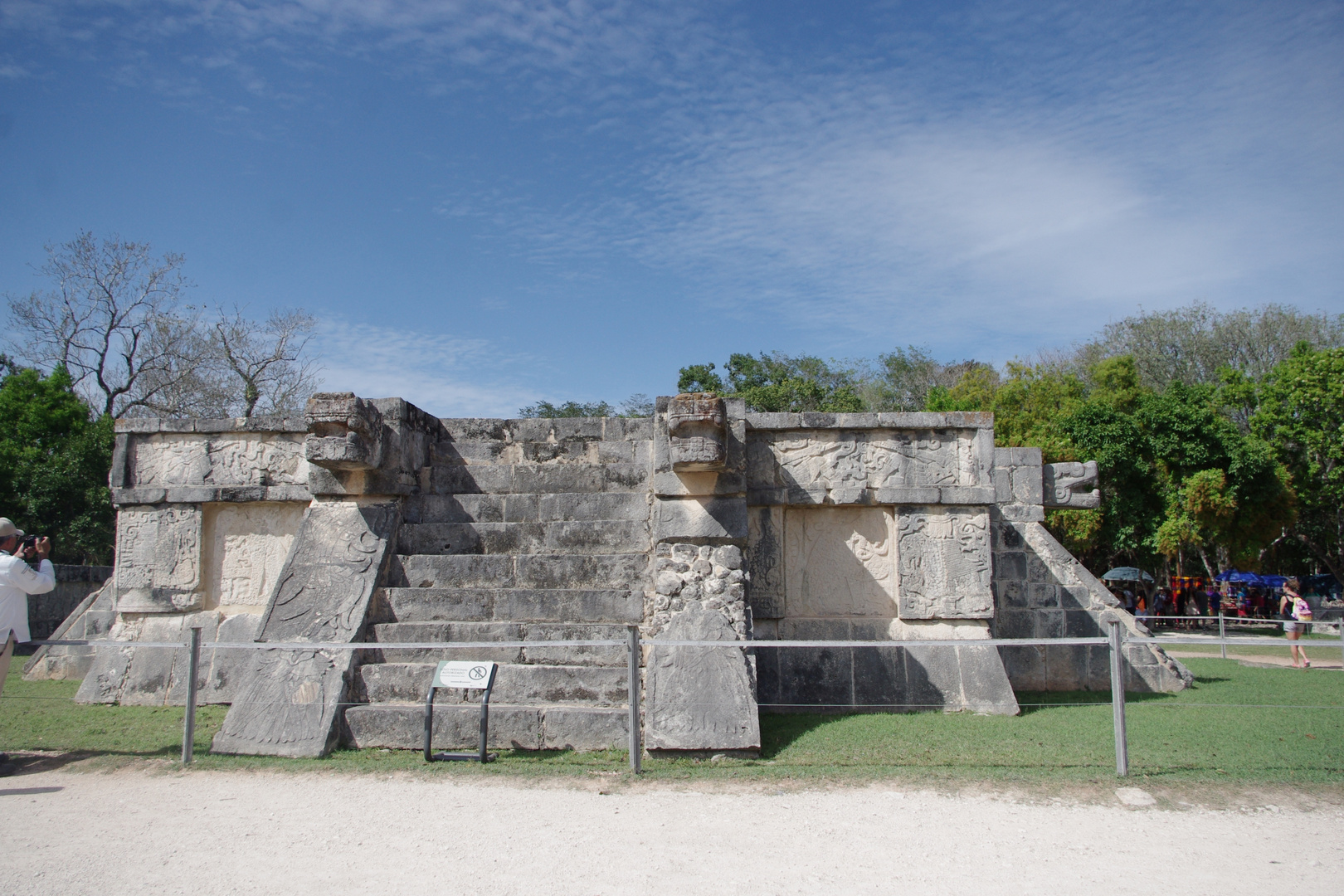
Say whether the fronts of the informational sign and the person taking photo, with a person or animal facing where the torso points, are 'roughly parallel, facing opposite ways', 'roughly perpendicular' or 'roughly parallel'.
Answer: roughly perpendicular

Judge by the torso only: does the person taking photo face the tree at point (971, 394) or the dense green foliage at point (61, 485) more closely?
the tree

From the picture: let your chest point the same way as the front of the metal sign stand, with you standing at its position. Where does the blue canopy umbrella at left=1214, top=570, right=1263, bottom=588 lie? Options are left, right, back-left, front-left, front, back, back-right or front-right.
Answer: back-left

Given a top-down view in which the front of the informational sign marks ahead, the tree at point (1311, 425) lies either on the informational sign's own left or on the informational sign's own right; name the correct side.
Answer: on the informational sign's own left

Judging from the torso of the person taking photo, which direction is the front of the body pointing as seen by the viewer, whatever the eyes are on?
to the viewer's right

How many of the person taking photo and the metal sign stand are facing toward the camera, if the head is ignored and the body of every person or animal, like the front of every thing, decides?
1

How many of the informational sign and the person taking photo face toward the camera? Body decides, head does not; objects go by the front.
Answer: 1

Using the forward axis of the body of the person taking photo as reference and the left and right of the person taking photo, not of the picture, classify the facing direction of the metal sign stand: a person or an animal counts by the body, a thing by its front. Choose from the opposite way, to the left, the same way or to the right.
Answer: to the right

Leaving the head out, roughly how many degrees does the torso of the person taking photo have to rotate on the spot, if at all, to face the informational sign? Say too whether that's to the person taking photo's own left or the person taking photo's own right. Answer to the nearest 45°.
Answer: approximately 45° to the person taking photo's own right

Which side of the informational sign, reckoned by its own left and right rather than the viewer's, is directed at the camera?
front

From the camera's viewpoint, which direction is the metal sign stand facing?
toward the camera
